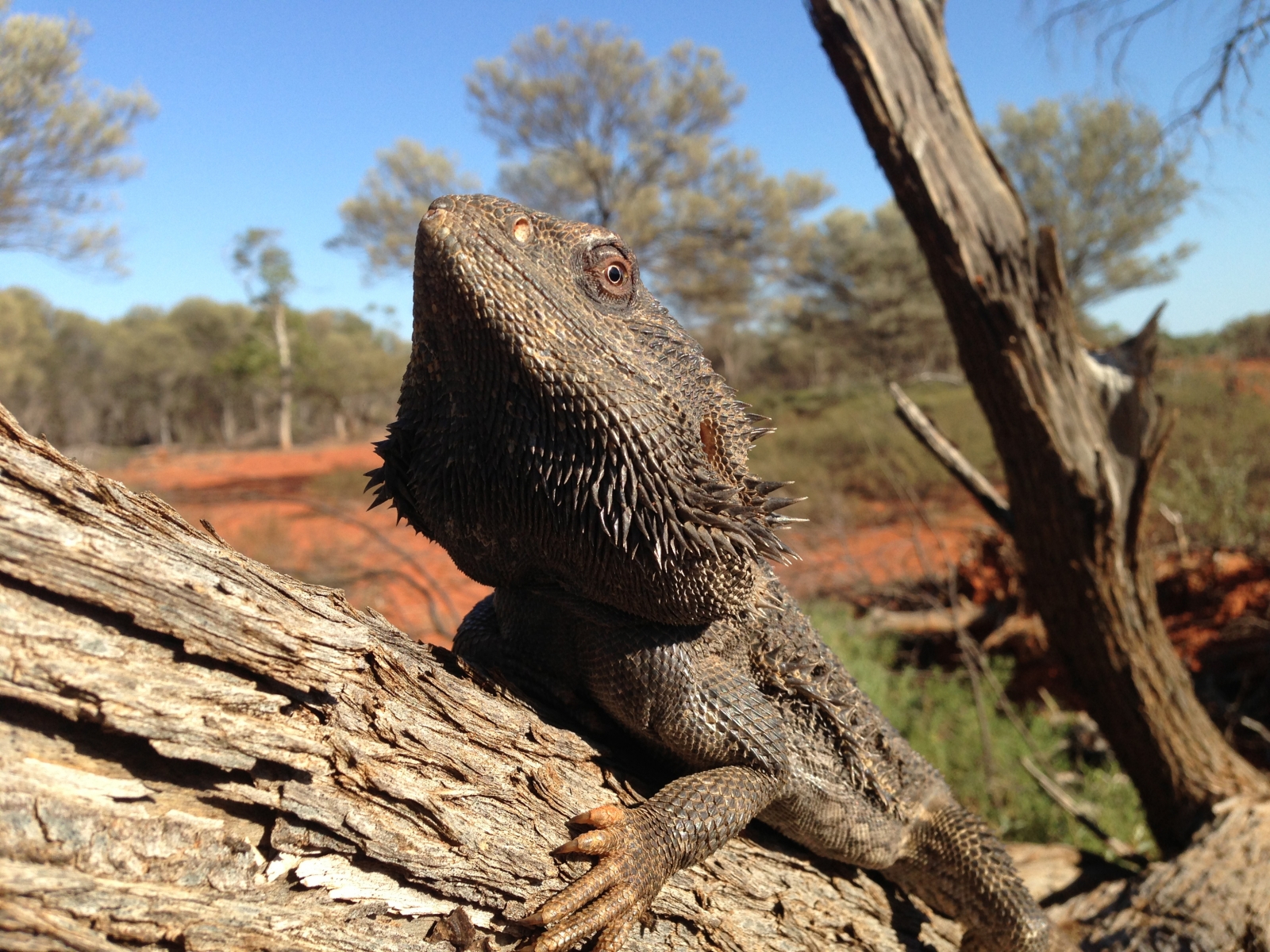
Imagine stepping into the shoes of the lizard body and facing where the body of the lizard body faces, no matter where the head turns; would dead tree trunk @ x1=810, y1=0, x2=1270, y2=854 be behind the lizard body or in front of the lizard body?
behind

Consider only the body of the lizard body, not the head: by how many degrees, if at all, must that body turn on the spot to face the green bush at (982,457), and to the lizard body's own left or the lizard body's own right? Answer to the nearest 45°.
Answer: approximately 135° to the lizard body's own right

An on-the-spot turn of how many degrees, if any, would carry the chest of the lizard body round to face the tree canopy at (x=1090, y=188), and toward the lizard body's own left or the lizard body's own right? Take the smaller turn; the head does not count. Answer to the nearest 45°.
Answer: approximately 135° to the lizard body's own right
